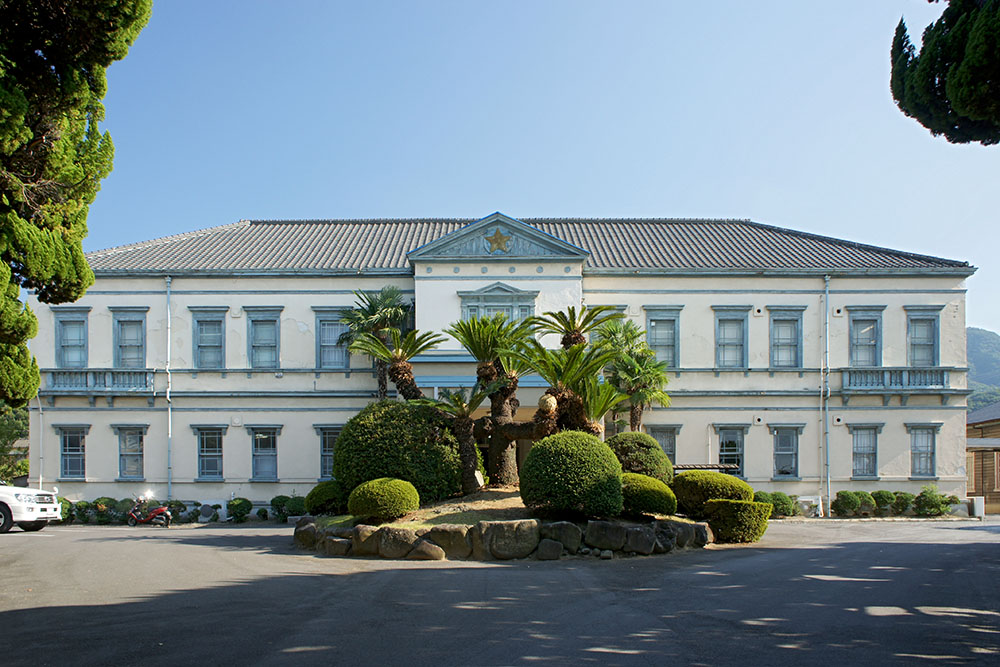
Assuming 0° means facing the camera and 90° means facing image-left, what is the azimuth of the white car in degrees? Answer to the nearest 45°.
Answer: approximately 315°

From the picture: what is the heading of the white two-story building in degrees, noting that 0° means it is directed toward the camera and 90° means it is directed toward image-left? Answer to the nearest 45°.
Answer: approximately 0°

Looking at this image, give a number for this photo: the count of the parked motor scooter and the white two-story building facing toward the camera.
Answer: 1

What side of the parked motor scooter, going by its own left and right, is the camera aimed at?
left

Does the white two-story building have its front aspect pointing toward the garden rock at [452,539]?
yes

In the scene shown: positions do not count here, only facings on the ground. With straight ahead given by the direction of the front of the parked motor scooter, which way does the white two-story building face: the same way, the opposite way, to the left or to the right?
to the left

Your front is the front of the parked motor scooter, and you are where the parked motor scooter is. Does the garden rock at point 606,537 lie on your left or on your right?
on your left

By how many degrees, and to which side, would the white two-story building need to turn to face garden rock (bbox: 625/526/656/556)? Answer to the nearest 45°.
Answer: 0° — it already faces it

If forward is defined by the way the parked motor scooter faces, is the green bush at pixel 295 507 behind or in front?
behind
